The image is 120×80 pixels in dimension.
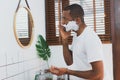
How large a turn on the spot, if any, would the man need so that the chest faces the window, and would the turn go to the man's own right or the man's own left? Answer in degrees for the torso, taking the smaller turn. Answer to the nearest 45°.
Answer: approximately 90° to the man's own right

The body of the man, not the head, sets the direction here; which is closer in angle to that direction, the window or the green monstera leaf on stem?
the green monstera leaf on stem

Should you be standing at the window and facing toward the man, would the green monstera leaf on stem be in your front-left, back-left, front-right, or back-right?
front-right

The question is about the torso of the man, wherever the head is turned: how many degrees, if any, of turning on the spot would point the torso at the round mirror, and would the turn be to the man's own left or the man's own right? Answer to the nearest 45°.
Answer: approximately 45° to the man's own right

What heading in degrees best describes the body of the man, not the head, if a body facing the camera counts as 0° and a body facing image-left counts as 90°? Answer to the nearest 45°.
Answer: approximately 90°

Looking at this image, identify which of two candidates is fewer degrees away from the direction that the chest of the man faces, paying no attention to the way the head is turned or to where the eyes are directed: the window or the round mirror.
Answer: the round mirror

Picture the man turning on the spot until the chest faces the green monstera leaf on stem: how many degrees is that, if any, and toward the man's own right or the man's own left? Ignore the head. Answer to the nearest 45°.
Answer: approximately 45° to the man's own right
